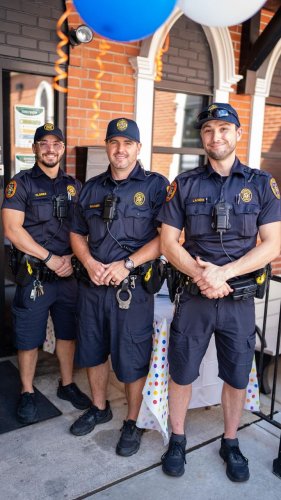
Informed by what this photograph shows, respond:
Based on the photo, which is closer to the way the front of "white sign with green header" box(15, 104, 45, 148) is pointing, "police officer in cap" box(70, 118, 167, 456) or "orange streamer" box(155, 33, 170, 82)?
the police officer in cap

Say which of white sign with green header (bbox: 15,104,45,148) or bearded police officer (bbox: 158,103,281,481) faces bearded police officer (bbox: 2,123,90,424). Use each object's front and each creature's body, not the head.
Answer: the white sign with green header

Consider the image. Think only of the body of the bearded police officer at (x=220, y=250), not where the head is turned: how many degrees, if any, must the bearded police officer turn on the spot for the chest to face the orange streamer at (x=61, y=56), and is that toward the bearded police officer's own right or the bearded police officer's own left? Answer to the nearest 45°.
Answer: approximately 135° to the bearded police officer's own right

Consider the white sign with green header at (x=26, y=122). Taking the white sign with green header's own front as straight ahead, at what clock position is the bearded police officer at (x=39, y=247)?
The bearded police officer is roughly at 12 o'clock from the white sign with green header.

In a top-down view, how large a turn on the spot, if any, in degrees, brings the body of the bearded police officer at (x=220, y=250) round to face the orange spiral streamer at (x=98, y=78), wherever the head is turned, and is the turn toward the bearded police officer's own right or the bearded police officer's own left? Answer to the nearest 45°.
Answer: approximately 135° to the bearded police officer's own right

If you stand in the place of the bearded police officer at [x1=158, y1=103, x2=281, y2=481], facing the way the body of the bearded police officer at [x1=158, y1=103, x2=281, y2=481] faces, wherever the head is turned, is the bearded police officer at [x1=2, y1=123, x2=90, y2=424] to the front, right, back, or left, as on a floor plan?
right

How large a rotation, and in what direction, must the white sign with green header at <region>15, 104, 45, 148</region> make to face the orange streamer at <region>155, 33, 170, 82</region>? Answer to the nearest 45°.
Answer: approximately 90° to its left

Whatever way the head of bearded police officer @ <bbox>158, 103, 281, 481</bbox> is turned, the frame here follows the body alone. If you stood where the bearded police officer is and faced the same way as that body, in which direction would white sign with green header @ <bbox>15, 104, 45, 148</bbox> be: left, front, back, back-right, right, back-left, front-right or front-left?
back-right

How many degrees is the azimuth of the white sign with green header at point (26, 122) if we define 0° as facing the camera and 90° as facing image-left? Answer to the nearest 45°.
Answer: approximately 0°

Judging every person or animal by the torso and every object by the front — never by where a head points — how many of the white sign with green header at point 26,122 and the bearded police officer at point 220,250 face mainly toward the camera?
2
